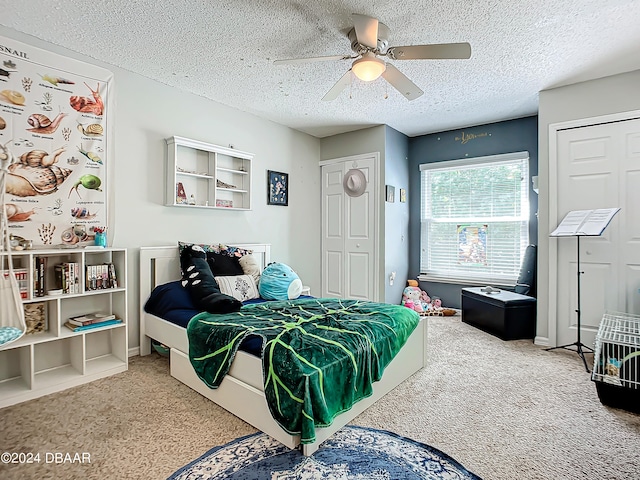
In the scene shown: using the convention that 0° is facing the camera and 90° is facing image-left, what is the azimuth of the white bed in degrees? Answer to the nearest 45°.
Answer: approximately 315°

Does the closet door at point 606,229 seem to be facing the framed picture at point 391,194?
no

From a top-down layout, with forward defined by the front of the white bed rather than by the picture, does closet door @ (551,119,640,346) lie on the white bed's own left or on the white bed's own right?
on the white bed's own left

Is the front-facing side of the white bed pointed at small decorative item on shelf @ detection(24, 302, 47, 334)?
no

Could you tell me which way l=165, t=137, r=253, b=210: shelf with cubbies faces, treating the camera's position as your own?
facing the viewer and to the right of the viewer

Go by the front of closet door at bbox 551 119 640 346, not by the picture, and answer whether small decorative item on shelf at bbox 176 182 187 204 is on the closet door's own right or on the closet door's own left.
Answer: on the closet door's own right

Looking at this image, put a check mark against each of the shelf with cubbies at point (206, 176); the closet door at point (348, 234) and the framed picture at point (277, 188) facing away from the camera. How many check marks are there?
0

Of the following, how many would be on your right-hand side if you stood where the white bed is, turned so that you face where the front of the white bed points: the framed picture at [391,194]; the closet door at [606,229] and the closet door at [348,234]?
0

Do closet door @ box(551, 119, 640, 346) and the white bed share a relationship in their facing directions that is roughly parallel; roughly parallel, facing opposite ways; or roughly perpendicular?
roughly perpendicular

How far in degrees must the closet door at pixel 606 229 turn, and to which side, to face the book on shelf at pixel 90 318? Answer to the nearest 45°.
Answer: approximately 45° to its right

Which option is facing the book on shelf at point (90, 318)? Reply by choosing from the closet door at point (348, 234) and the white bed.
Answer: the closet door

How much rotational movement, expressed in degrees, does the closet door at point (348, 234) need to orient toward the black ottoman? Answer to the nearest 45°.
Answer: approximately 90° to its left

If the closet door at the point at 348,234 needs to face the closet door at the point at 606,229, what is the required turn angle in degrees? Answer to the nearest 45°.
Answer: approximately 90° to its left

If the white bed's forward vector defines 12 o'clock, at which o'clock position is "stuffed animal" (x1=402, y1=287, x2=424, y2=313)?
The stuffed animal is roughly at 9 o'clock from the white bed.
